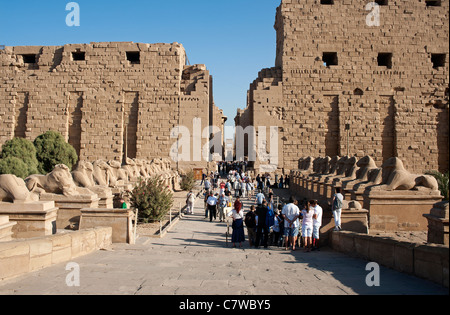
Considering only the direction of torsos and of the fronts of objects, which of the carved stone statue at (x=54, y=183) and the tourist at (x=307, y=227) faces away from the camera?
the tourist

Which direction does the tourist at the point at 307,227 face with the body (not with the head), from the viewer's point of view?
away from the camera

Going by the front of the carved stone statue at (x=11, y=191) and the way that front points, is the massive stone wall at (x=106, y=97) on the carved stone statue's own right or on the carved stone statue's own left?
on the carved stone statue's own left

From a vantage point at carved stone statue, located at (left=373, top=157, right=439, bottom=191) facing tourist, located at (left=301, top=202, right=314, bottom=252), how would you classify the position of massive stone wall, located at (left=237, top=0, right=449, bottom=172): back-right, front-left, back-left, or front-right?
back-right

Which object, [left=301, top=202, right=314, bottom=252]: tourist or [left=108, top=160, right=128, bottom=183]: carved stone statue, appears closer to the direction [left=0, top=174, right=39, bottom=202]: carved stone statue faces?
the tourist

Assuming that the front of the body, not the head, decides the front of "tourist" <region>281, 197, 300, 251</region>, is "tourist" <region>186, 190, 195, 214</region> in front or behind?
in front

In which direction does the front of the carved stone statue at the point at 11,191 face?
to the viewer's right

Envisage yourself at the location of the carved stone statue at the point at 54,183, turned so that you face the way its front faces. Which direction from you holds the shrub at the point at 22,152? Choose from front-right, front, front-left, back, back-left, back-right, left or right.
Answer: left

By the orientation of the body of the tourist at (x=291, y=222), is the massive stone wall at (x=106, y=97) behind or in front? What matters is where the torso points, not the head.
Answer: in front

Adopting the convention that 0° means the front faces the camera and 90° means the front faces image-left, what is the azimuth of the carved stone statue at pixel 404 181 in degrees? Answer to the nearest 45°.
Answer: approximately 90°

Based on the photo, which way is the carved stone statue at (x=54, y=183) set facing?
to the viewer's right

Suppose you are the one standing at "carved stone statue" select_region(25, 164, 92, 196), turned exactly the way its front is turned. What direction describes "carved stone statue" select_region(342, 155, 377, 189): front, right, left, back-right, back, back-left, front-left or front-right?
front

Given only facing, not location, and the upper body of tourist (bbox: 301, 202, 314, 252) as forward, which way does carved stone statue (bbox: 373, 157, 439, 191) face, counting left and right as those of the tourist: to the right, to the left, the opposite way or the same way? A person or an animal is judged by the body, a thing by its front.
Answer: to the left

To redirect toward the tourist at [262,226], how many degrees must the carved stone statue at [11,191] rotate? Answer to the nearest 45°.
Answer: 0° — it already faces them

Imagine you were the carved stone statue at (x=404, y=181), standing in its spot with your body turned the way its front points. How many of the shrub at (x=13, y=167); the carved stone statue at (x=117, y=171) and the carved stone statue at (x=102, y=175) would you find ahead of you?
3

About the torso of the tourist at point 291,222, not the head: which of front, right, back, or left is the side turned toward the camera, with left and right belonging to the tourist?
back

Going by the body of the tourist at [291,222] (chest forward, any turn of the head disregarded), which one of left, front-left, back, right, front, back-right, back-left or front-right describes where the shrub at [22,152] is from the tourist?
front-left

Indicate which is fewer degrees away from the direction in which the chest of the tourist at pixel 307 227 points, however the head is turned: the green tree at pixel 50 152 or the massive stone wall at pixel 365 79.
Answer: the massive stone wall
